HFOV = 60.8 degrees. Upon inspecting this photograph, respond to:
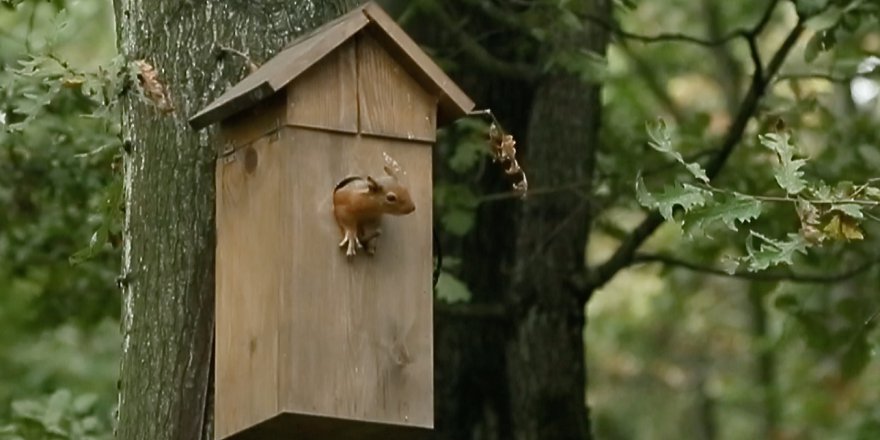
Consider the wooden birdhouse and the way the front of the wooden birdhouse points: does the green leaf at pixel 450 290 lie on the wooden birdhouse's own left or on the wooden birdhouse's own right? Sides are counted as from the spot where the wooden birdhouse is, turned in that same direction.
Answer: on the wooden birdhouse's own left

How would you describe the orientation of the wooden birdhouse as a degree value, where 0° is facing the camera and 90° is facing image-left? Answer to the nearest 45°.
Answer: approximately 315°

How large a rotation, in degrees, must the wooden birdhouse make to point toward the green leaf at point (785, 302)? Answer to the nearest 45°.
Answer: approximately 90° to its left

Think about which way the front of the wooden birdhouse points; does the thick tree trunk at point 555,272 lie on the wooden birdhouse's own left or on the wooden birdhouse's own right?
on the wooden birdhouse's own left
